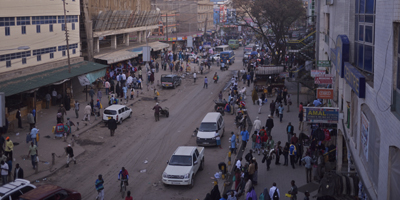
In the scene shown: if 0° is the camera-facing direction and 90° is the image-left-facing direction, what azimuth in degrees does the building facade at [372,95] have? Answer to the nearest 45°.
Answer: approximately 90°

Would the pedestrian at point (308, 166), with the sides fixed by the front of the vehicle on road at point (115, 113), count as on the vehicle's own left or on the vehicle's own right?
on the vehicle's own right

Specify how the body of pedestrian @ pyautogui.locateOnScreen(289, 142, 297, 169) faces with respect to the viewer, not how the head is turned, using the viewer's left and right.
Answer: facing away from the viewer

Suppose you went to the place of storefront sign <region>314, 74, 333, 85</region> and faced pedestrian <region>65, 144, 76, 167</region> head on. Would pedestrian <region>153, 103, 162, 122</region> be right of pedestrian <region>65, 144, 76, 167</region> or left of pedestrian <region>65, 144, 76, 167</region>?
right

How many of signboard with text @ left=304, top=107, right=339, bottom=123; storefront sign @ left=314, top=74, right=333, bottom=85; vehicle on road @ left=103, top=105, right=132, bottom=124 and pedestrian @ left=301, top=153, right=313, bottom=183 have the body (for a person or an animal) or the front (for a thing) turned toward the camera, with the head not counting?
2

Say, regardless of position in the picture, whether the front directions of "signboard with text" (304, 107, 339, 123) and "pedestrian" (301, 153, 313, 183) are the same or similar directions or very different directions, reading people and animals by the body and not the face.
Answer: very different directions

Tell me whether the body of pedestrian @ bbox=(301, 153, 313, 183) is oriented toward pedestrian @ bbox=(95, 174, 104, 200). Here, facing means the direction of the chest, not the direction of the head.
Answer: no
